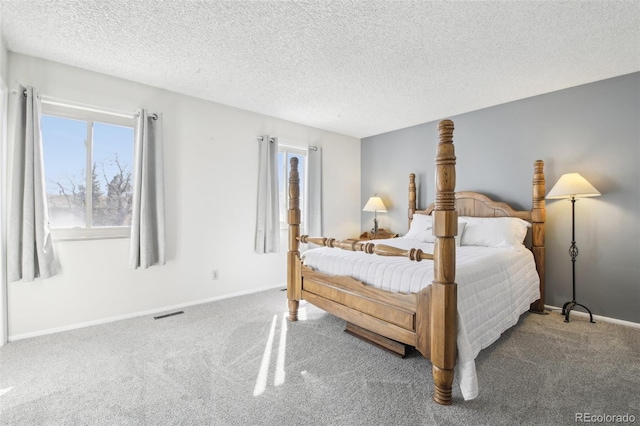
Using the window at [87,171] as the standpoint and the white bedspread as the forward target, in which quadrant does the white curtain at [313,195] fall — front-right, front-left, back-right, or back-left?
front-left

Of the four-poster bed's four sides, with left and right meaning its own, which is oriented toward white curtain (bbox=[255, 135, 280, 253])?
right

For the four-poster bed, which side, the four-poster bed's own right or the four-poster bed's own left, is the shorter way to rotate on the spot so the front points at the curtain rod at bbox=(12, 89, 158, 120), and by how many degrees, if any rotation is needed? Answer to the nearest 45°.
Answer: approximately 45° to the four-poster bed's own right

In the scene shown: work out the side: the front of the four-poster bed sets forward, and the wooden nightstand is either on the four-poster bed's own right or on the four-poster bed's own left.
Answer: on the four-poster bed's own right

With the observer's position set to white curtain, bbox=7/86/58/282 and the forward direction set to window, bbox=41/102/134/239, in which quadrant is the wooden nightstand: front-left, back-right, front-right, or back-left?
front-right

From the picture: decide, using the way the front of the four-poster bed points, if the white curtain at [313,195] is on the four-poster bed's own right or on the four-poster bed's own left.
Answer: on the four-poster bed's own right

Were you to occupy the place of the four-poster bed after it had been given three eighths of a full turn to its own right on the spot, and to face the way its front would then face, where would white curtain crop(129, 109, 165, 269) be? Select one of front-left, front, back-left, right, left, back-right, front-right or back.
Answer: left

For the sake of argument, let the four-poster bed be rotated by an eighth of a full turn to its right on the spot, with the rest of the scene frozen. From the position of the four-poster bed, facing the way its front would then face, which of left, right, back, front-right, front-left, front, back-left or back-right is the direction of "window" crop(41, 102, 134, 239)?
front

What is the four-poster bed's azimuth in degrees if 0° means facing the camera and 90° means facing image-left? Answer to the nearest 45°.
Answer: approximately 45°

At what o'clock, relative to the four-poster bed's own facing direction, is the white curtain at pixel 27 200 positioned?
The white curtain is roughly at 1 o'clock from the four-poster bed.
